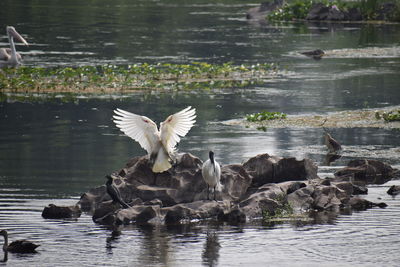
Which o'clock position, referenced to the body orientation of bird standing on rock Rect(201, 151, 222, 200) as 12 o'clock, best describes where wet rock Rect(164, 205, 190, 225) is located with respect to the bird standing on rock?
The wet rock is roughly at 2 o'clock from the bird standing on rock.

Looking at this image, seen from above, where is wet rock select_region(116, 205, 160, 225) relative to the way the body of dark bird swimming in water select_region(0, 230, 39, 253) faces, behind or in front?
behind

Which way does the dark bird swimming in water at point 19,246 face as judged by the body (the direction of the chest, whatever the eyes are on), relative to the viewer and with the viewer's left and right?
facing to the left of the viewer

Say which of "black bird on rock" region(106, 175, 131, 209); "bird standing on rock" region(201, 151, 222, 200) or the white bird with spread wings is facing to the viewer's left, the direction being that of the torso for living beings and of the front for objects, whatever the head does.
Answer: the black bird on rock

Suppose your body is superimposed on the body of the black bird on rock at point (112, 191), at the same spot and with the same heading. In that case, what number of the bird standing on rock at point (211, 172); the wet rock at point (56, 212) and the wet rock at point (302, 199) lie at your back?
2

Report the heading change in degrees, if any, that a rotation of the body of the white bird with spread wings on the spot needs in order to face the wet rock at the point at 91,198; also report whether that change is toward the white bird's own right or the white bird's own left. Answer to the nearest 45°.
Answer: approximately 90° to the white bird's own left

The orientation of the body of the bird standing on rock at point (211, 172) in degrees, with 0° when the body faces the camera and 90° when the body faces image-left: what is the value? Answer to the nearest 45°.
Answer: approximately 0°

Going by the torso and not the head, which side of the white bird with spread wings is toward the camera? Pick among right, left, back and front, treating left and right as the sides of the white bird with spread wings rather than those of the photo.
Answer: back

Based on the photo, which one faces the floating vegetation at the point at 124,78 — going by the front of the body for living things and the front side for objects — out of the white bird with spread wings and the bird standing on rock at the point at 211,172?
the white bird with spread wings
